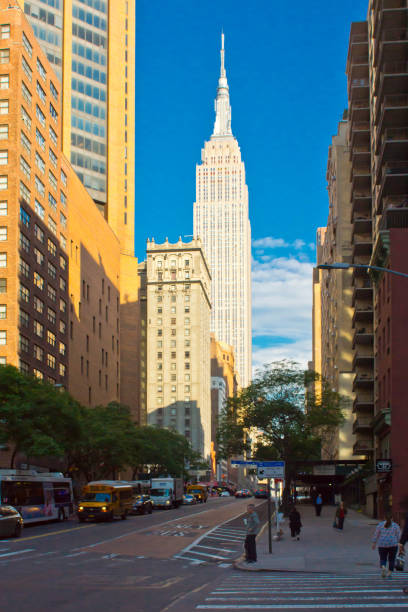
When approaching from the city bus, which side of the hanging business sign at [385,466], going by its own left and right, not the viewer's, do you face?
right

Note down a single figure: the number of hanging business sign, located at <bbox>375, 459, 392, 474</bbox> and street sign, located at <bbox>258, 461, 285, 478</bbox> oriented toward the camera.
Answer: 2

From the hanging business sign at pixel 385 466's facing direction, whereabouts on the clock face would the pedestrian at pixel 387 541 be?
The pedestrian is roughly at 12 o'clock from the hanging business sign.

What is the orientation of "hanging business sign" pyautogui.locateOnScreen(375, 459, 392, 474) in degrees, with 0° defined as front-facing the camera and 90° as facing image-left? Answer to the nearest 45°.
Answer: approximately 0°

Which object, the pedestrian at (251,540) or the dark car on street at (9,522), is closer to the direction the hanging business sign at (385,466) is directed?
the pedestrian

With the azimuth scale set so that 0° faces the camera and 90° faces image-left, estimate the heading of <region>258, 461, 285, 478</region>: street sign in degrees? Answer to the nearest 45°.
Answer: approximately 0°

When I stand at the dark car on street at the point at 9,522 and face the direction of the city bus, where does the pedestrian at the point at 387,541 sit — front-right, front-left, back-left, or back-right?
back-right
